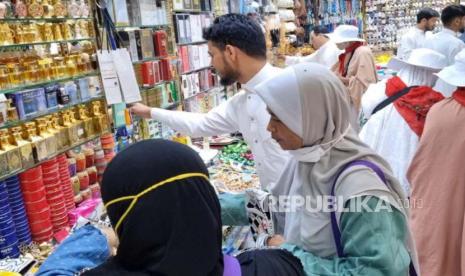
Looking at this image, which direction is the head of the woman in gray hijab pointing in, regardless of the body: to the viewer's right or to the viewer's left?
to the viewer's left

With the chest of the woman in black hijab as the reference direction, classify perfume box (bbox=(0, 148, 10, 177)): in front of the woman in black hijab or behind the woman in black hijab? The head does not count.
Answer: in front

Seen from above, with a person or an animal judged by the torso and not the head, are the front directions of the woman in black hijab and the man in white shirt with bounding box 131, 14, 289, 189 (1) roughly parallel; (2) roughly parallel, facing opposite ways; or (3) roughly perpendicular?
roughly perpendicular

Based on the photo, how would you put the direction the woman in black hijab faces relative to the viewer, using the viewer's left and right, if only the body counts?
facing away from the viewer and to the left of the viewer

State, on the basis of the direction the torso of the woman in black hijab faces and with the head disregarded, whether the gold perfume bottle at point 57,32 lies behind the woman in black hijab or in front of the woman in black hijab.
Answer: in front

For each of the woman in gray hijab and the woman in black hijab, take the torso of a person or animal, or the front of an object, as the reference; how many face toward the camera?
0

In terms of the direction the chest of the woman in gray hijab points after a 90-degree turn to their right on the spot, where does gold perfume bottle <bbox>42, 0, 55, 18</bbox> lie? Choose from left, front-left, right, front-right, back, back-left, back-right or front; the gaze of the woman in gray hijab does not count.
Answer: front-left

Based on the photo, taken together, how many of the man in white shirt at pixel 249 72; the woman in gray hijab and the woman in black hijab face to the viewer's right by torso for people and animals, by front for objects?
0

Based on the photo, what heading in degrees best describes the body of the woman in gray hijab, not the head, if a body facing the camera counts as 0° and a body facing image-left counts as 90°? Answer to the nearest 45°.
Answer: approximately 90°

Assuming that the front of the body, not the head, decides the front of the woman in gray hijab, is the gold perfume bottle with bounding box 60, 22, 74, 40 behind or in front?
in front
